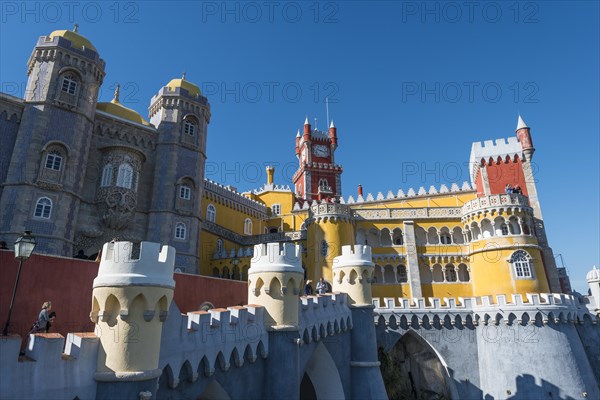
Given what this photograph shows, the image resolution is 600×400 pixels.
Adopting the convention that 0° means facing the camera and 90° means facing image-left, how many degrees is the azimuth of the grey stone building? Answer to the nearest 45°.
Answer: approximately 315°
